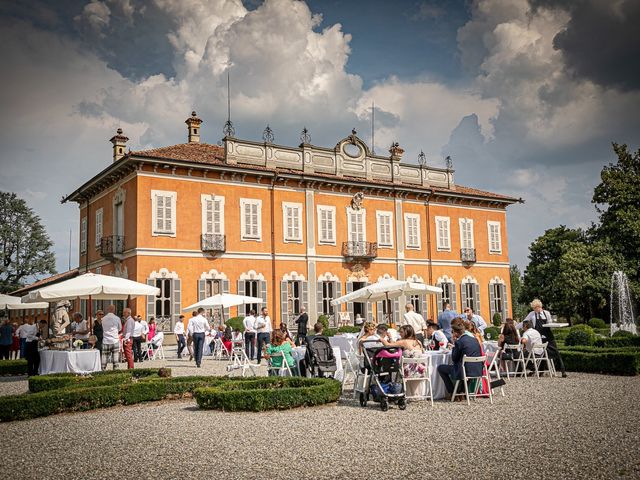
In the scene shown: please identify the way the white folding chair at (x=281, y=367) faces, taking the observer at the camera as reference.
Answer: facing away from the viewer and to the right of the viewer

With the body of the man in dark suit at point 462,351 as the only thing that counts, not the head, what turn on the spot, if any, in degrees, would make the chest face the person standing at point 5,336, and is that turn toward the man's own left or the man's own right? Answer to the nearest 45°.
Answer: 0° — they already face them

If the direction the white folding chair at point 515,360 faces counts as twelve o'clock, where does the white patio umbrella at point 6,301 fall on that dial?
The white patio umbrella is roughly at 11 o'clock from the white folding chair.

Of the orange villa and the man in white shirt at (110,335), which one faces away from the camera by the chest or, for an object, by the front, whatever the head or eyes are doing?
the man in white shirt

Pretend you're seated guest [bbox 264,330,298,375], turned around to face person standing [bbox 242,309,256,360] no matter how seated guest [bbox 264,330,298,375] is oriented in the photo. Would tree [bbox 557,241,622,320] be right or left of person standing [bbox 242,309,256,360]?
right
